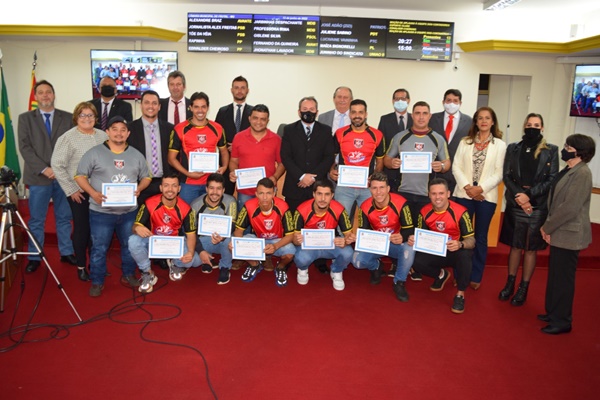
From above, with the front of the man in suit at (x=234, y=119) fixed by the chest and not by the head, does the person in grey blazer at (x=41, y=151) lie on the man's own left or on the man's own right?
on the man's own right

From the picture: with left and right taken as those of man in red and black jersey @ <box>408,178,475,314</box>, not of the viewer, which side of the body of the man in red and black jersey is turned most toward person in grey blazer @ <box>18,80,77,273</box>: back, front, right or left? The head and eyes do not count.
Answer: right

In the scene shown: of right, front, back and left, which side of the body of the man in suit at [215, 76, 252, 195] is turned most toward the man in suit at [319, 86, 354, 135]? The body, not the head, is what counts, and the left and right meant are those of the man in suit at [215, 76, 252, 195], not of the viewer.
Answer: left

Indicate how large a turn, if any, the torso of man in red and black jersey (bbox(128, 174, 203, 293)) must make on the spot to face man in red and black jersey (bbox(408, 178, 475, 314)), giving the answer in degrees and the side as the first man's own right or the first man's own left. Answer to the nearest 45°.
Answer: approximately 90° to the first man's own left

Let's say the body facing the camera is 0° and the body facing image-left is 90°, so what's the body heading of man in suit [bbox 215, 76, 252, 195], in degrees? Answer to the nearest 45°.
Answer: approximately 0°

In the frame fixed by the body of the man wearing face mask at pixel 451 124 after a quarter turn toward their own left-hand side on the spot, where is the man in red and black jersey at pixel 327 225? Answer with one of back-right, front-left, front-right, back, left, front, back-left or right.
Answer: back-right

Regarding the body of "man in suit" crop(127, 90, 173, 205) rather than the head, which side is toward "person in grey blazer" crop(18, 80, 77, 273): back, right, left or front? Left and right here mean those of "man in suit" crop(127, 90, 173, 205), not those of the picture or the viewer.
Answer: right

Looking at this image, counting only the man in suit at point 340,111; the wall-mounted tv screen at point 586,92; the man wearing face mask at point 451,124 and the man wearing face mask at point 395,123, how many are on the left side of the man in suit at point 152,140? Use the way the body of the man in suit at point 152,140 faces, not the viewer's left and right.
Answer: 4
